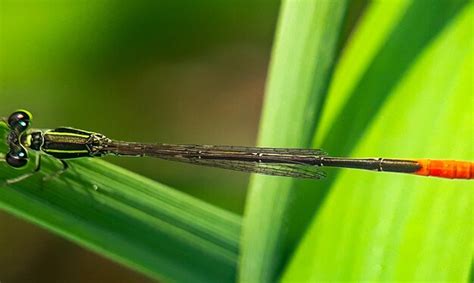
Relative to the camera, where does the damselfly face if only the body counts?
to the viewer's left

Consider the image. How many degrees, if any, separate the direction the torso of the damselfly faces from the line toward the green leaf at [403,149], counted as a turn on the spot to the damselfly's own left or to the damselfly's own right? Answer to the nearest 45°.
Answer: approximately 180°
